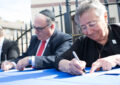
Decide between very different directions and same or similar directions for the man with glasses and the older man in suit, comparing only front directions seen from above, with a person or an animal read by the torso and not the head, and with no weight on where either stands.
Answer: same or similar directions

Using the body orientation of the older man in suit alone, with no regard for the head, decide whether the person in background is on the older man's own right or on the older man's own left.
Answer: on the older man's own right

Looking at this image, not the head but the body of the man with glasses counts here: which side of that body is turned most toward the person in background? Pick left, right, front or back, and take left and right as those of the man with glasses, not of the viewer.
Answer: right

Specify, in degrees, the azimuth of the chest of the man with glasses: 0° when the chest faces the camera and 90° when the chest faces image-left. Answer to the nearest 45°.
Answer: approximately 45°

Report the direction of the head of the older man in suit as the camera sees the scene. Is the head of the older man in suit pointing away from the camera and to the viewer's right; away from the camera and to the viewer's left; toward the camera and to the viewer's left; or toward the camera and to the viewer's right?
toward the camera and to the viewer's left

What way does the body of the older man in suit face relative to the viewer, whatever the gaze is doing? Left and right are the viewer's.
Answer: facing the viewer and to the left of the viewer

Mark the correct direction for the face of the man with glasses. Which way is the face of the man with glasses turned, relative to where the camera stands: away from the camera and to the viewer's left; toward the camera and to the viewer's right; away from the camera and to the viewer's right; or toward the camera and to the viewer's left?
toward the camera and to the viewer's left

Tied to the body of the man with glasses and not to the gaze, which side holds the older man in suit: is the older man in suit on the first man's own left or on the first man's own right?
on the first man's own right

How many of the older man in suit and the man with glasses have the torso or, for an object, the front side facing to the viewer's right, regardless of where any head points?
0

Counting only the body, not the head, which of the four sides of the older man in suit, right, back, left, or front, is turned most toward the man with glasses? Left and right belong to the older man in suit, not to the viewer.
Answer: left
